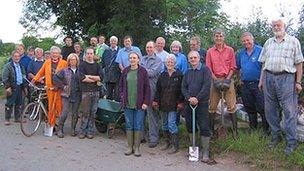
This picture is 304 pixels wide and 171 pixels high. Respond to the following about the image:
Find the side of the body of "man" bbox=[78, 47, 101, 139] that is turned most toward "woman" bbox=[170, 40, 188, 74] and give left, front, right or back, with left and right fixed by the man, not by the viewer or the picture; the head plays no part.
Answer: left

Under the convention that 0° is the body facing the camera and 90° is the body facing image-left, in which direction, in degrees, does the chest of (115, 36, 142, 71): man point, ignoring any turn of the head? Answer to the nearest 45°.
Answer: approximately 0°

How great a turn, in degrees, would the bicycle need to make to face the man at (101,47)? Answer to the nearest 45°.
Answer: approximately 180°
